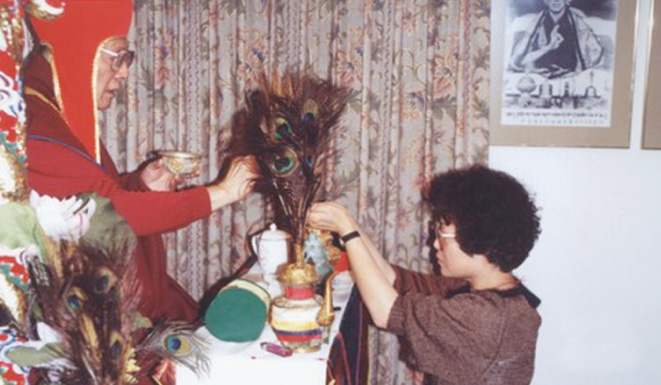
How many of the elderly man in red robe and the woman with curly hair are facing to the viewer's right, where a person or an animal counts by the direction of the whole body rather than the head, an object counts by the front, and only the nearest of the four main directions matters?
1

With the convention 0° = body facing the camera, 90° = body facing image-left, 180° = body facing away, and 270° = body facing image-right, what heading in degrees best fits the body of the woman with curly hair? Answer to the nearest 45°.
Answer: approximately 90°

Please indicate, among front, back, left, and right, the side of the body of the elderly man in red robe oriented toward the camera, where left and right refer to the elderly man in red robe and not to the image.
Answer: right

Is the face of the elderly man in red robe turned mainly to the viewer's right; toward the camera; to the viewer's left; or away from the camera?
to the viewer's right

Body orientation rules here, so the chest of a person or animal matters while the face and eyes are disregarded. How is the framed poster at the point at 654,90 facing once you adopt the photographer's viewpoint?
facing the viewer

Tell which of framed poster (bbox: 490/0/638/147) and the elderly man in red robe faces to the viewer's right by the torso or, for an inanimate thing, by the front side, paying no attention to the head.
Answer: the elderly man in red robe

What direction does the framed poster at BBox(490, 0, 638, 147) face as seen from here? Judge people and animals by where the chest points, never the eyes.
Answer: toward the camera

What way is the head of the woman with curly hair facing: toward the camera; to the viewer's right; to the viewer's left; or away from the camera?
to the viewer's left

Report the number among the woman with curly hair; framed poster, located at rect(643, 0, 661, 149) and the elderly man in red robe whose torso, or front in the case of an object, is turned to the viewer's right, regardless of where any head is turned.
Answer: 1

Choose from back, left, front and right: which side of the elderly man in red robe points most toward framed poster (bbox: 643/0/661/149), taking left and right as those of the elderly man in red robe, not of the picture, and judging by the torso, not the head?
front

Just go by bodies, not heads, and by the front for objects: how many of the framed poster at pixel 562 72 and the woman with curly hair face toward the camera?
1

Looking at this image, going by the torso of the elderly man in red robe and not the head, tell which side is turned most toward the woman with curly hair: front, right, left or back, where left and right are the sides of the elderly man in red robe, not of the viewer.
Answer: front

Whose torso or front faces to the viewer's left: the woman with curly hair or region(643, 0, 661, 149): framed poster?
the woman with curly hair

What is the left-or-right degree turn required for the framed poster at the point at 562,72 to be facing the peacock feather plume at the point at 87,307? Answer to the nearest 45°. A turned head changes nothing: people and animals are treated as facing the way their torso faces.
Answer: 0° — it already faces it

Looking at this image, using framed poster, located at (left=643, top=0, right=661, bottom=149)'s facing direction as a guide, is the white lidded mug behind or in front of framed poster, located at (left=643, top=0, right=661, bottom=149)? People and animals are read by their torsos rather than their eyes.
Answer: in front
